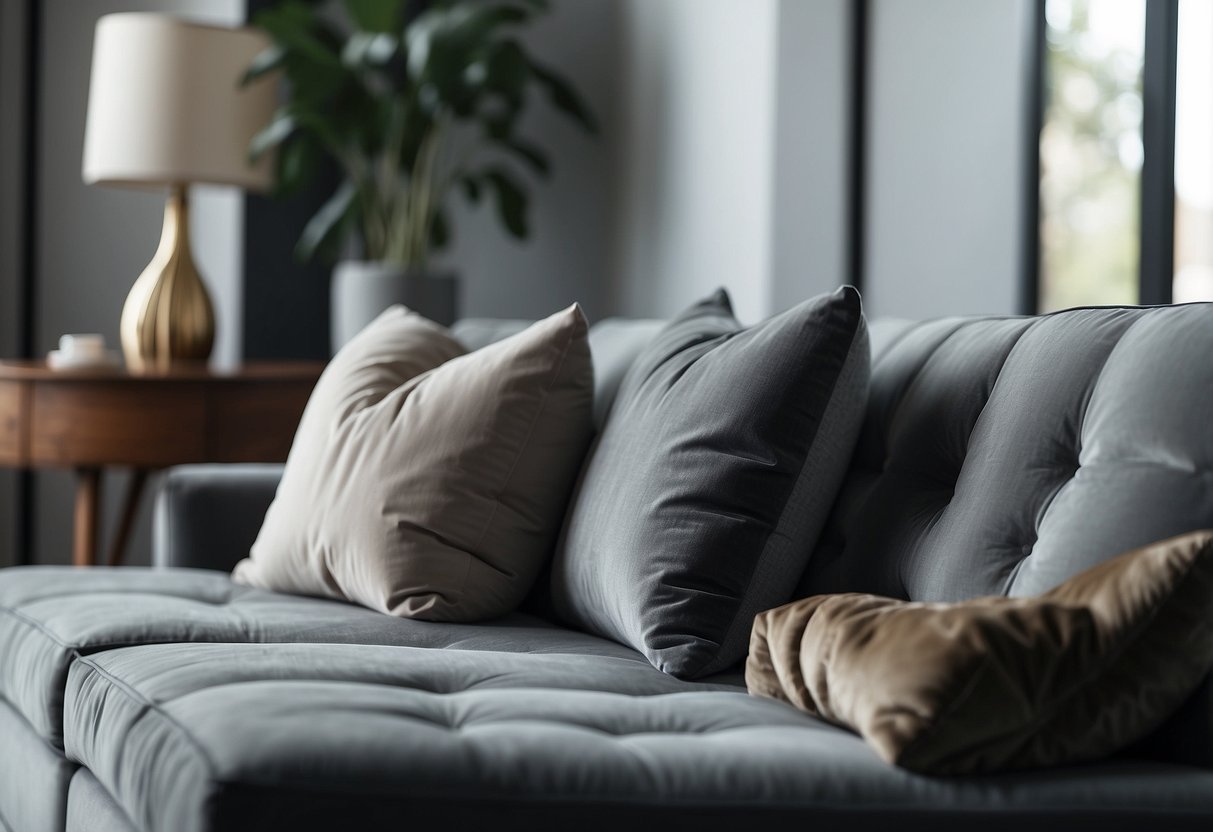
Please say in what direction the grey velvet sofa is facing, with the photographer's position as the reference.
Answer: facing the viewer and to the left of the viewer

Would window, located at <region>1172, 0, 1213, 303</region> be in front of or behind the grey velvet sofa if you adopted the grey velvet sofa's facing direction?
behind

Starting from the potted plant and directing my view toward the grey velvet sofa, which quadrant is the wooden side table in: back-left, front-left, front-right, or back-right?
front-right

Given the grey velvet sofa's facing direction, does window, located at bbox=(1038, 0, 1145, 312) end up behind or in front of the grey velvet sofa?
behind

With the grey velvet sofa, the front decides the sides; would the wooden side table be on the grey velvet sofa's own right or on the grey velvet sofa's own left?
on the grey velvet sofa's own right

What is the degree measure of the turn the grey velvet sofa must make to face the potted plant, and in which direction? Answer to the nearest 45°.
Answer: approximately 135° to its right

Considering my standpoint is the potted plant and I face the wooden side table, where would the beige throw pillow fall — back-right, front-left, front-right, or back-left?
front-left
